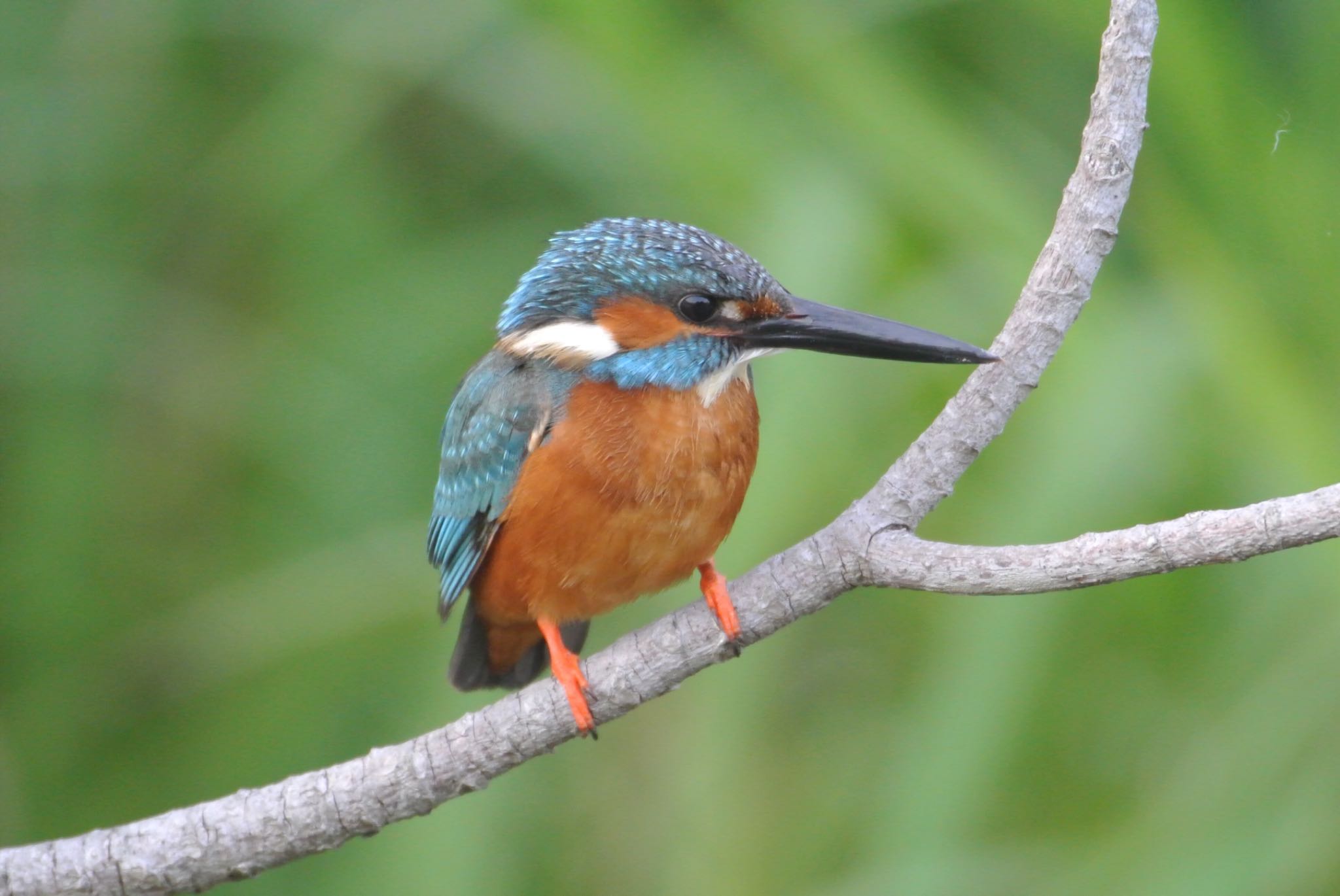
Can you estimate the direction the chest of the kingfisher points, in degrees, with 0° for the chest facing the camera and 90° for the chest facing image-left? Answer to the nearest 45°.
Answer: approximately 315°
